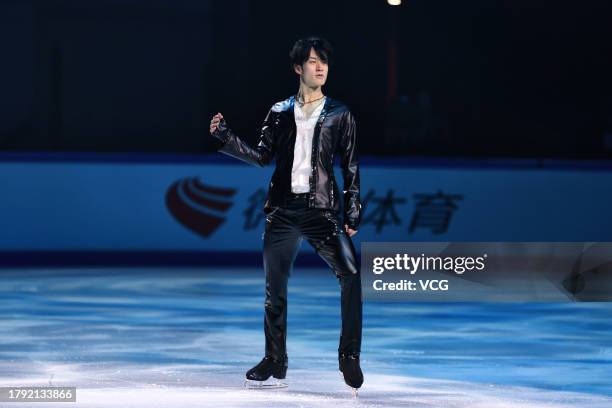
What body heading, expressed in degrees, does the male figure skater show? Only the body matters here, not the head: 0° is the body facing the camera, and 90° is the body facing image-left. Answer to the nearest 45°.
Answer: approximately 0°

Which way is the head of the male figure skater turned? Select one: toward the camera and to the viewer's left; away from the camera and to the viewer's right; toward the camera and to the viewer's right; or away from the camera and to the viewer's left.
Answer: toward the camera and to the viewer's right

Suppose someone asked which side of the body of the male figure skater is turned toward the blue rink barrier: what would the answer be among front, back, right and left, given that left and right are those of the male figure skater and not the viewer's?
back
